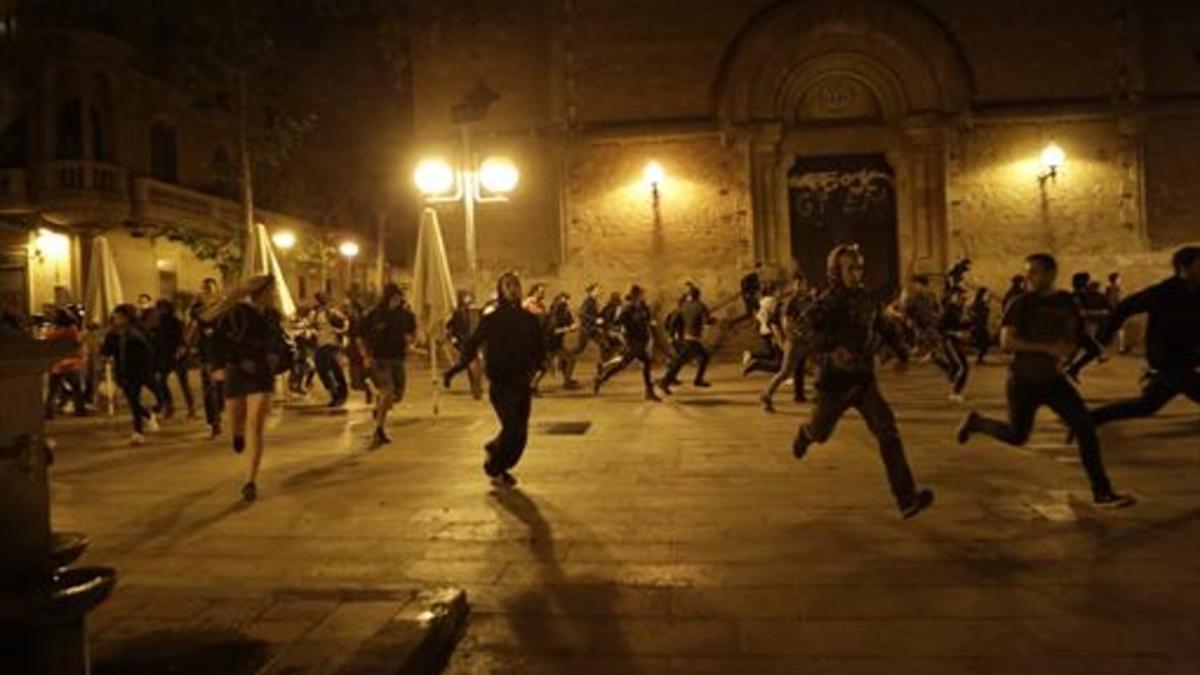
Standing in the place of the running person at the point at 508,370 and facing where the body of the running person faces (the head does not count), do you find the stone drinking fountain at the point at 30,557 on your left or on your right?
on your right

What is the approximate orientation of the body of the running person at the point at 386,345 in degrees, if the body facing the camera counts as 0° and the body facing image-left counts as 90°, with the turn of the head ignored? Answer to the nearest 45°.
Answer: approximately 315°

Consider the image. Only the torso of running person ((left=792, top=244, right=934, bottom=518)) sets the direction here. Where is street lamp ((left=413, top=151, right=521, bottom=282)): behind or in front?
behind

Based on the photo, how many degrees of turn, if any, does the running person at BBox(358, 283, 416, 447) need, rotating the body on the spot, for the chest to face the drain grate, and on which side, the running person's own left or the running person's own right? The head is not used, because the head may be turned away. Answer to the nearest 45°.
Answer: approximately 45° to the running person's own left
